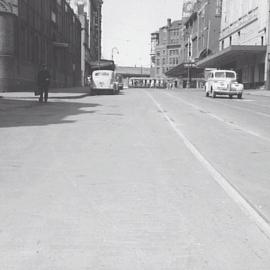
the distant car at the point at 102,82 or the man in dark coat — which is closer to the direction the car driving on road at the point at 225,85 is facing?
the man in dark coat

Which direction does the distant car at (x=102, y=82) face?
away from the camera

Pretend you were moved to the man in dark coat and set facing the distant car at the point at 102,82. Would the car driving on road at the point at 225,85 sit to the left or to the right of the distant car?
right

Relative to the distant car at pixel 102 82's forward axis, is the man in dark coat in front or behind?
behind
